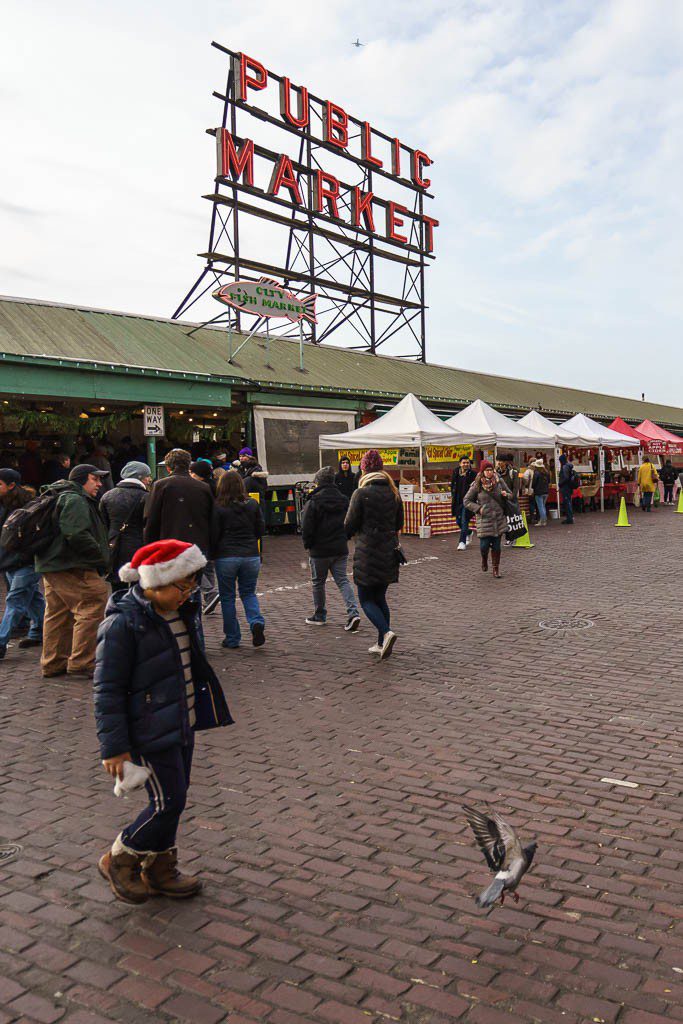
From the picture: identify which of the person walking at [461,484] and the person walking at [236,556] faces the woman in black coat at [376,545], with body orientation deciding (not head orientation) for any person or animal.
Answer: the person walking at [461,484]

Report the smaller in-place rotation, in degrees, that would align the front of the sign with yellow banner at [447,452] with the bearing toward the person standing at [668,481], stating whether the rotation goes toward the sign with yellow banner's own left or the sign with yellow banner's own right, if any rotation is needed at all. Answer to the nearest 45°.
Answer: approximately 135° to the sign with yellow banner's own left

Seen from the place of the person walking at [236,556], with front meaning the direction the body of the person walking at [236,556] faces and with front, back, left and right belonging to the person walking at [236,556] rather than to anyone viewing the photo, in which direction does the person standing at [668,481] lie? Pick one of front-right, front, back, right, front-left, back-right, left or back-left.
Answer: front-right

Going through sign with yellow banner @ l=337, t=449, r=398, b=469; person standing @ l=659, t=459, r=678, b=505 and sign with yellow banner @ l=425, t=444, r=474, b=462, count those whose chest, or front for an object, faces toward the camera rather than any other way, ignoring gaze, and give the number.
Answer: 2

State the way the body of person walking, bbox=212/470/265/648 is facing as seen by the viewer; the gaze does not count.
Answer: away from the camera

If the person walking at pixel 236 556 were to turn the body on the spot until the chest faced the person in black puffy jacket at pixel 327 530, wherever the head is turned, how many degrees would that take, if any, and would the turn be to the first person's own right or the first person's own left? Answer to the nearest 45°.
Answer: approximately 45° to the first person's own right

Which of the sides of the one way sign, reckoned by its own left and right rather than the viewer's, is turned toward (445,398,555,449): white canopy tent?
left

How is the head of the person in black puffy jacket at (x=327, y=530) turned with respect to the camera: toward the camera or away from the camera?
away from the camera

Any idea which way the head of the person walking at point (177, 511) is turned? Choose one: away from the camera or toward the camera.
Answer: away from the camera
